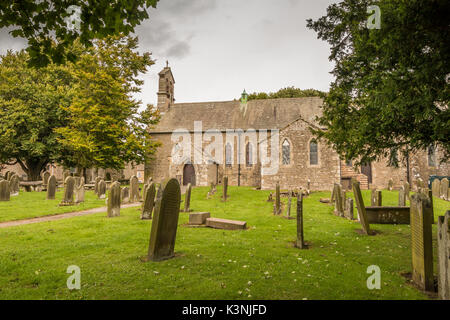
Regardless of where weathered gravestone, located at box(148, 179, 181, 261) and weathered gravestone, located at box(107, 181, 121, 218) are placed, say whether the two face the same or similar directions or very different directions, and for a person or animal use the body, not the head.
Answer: same or similar directions

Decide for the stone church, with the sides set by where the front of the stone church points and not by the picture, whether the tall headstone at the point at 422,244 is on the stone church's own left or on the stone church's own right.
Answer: on the stone church's own left

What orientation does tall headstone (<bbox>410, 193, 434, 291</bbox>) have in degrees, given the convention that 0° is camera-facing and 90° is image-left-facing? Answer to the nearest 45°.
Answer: approximately 45°

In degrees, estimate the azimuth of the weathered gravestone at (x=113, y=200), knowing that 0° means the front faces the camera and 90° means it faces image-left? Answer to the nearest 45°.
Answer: approximately 315°

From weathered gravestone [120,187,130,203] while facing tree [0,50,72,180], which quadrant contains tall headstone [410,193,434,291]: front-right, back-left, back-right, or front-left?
back-left

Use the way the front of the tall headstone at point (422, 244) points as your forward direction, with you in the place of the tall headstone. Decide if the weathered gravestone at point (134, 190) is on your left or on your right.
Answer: on your right

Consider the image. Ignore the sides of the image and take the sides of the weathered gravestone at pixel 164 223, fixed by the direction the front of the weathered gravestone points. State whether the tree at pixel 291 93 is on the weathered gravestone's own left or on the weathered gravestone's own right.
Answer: on the weathered gravestone's own left

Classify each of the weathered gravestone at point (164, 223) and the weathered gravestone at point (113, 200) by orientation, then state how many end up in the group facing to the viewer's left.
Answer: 0

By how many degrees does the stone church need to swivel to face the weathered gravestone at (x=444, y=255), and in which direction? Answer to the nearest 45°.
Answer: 0° — it already faces it

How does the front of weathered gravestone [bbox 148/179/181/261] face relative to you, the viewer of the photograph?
facing the viewer and to the right of the viewer
